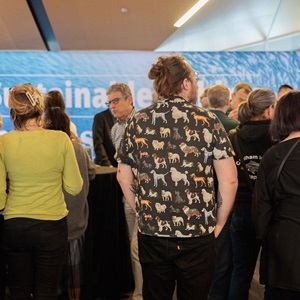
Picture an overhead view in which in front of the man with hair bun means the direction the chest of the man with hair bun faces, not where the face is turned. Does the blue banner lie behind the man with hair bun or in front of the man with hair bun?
in front

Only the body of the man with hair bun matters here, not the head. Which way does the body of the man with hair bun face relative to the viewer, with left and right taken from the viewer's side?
facing away from the viewer

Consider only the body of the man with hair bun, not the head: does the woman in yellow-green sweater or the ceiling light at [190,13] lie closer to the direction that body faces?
the ceiling light

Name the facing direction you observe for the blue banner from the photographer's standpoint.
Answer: facing the viewer

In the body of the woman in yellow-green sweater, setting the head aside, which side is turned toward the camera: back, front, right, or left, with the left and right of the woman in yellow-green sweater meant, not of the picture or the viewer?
back

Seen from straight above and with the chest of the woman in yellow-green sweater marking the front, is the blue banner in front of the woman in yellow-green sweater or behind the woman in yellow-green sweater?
in front

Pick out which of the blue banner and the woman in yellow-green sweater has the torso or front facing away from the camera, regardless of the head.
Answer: the woman in yellow-green sweater

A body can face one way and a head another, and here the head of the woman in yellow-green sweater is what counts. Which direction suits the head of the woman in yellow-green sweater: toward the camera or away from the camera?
away from the camera

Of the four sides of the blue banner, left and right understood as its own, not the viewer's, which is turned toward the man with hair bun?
front

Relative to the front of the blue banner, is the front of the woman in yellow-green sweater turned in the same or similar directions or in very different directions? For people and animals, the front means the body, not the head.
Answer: very different directions

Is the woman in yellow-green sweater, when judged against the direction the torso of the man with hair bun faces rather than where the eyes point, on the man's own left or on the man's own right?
on the man's own left

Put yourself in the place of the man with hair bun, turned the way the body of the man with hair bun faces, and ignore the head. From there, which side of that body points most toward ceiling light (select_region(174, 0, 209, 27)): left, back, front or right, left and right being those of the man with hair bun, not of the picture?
front

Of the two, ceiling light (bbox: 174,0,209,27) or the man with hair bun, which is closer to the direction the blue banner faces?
the man with hair bun
